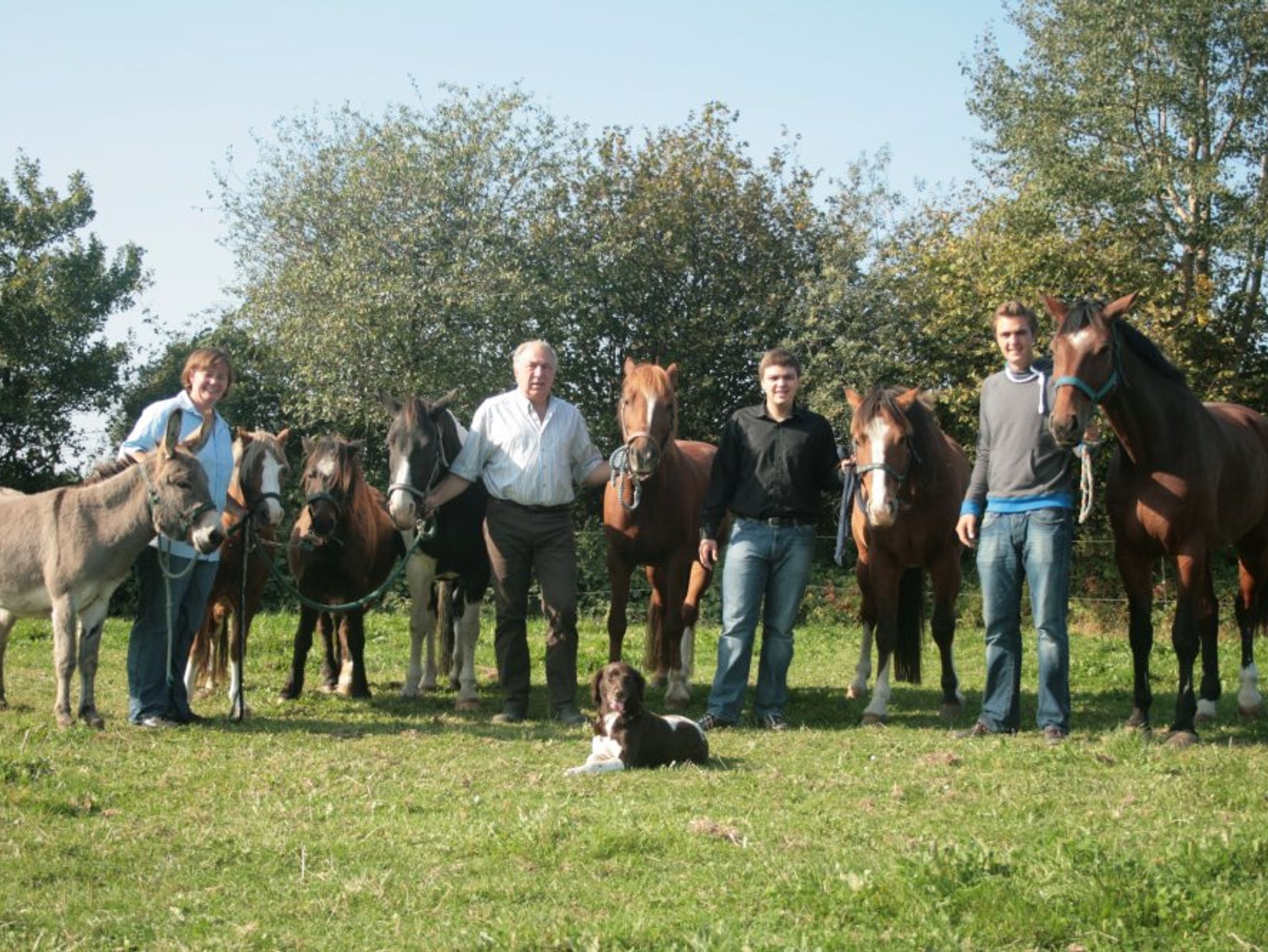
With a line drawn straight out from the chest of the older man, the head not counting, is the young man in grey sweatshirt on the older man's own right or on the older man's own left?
on the older man's own left

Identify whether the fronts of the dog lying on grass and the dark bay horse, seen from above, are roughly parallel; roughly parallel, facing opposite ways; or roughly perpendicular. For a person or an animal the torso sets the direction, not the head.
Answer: roughly parallel

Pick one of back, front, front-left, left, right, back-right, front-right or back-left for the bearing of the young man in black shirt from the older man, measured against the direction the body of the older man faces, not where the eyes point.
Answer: left

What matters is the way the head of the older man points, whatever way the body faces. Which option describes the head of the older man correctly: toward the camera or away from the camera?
toward the camera

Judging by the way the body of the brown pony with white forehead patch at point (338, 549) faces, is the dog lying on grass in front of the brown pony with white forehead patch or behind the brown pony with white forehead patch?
in front

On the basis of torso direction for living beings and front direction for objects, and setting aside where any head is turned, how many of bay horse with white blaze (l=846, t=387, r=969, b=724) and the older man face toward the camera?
2

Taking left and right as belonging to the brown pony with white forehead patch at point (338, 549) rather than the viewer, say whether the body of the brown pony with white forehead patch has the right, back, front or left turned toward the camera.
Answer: front

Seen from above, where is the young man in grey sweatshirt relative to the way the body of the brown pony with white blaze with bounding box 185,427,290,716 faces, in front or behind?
in front

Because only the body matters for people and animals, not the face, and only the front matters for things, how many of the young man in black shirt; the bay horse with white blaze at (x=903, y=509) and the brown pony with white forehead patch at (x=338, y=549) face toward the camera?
3

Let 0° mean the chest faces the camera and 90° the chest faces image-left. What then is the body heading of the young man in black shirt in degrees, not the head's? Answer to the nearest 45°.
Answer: approximately 0°

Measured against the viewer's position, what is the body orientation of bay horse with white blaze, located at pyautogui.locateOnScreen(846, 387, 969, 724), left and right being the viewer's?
facing the viewer

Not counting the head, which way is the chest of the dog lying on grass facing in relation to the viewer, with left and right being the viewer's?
facing the viewer and to the left of the viewer

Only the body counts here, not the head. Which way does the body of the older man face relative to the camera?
toward the camera

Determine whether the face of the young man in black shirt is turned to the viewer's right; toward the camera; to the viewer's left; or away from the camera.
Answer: toward the camera

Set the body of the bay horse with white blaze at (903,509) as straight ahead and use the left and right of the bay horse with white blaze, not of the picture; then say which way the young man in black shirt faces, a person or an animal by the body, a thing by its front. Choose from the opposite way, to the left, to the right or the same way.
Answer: the same way

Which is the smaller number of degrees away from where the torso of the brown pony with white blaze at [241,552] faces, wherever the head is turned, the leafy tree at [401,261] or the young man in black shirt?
the young man in black shirt

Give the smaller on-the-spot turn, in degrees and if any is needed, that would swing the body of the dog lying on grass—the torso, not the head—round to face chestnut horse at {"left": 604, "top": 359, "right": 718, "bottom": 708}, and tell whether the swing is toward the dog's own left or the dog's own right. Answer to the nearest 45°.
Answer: approximately 135° to the dog's own right

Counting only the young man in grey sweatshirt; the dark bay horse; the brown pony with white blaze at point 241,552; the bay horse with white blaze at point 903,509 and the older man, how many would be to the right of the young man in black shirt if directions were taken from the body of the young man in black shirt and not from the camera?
2

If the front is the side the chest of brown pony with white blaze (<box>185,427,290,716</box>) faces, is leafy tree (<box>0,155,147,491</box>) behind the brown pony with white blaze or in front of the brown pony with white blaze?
behind

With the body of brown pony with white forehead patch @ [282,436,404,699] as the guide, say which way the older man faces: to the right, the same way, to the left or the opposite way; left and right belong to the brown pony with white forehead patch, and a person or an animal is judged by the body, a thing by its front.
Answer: the same way
